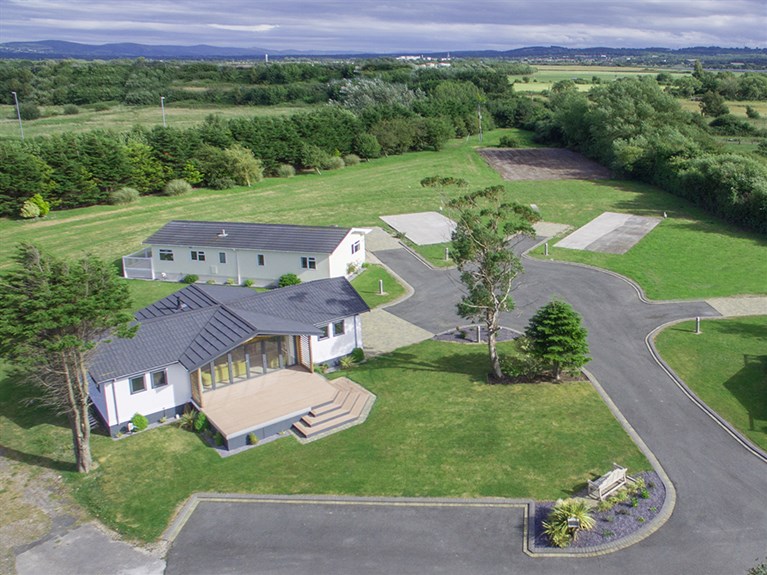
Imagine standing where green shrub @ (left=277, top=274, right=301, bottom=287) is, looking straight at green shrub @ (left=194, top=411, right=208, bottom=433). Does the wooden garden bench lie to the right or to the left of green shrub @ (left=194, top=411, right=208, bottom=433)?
left

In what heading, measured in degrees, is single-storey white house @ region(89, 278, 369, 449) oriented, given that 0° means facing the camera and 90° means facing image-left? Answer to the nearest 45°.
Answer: approximately 315°

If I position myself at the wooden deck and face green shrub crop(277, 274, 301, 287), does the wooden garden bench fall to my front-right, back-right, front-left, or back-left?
back-right

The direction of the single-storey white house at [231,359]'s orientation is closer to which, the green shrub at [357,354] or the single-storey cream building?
the green shrub

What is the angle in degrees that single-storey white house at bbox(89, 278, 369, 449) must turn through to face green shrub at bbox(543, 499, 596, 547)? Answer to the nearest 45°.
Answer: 0° — it already faces it

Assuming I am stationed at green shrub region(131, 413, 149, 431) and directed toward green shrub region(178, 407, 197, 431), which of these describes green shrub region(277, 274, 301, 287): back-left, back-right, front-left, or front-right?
front-left

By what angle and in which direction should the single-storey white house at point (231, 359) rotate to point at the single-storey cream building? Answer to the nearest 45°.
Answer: approximately 135° to its left

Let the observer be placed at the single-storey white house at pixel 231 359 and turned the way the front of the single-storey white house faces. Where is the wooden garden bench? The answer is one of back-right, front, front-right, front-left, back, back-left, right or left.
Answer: front

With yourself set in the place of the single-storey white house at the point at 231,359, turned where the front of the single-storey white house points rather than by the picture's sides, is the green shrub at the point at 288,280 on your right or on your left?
on your left

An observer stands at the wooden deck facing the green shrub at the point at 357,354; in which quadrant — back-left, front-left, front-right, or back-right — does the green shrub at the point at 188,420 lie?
back-left
